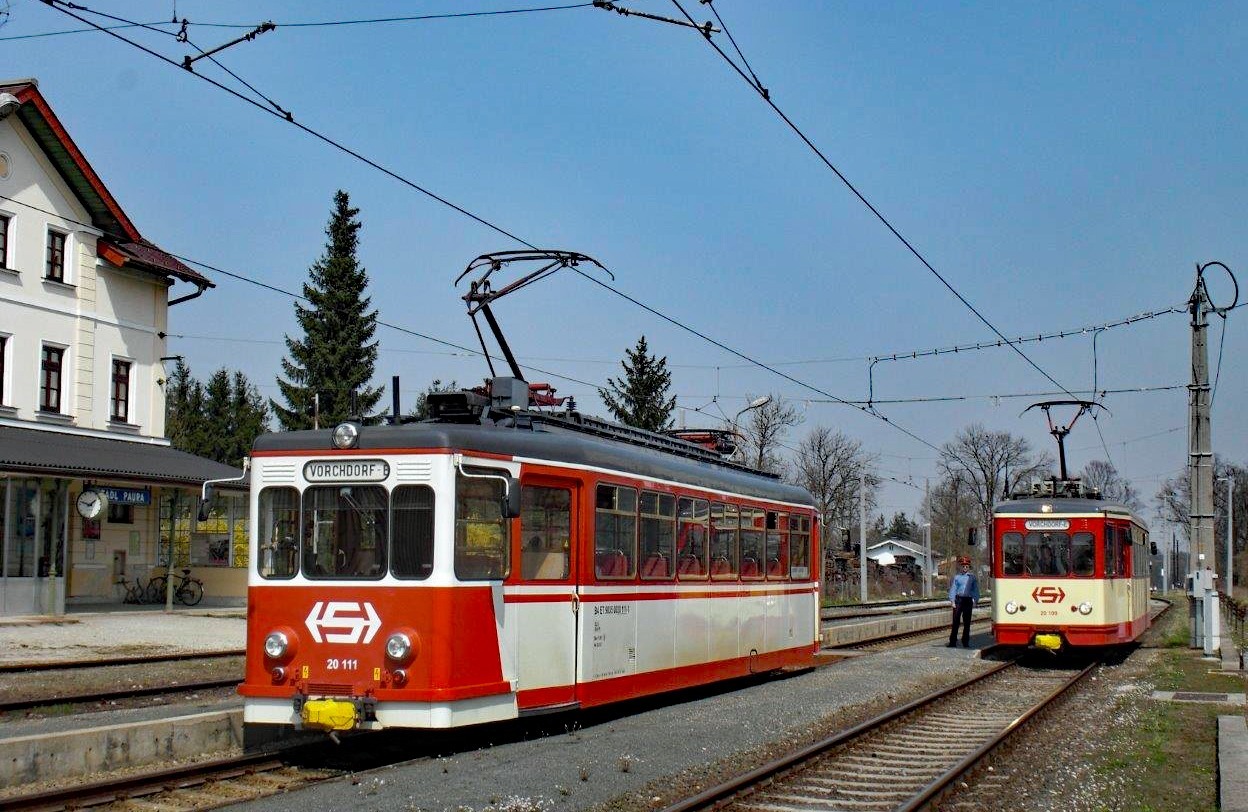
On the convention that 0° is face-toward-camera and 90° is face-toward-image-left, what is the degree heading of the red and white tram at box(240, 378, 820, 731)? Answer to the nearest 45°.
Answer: approximately 45°

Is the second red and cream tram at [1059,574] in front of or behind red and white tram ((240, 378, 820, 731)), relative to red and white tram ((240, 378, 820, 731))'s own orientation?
behind

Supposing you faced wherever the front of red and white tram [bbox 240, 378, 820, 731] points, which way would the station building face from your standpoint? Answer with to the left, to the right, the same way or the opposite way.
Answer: to the left

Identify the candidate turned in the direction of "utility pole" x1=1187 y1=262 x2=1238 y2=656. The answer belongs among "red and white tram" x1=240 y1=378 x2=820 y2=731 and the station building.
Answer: the station building

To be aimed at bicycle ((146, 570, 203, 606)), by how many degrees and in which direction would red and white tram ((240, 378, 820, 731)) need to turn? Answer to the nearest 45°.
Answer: approximately 135° to its right

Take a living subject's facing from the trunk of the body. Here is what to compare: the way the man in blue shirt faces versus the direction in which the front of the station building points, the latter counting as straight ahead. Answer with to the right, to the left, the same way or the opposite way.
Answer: to the right

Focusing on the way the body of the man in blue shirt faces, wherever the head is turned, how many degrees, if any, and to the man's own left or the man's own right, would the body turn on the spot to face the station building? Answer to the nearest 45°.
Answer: approximately 90° to the man's own right

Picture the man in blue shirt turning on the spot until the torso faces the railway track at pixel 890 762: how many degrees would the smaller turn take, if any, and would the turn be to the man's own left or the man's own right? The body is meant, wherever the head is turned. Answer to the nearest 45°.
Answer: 0° — they already face it

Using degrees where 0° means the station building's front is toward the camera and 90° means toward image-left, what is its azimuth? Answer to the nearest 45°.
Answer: approximately 315°
